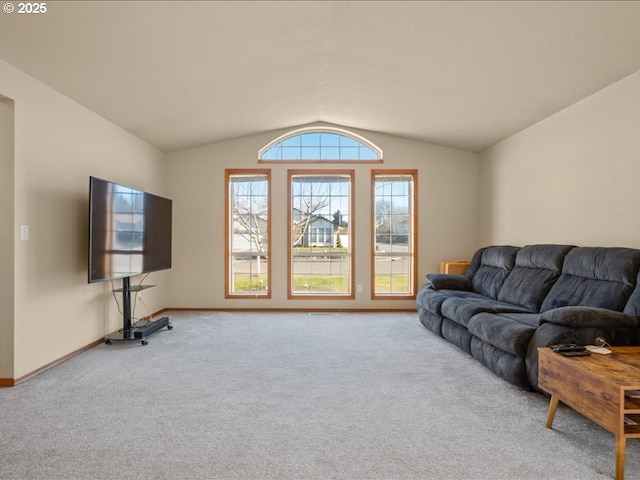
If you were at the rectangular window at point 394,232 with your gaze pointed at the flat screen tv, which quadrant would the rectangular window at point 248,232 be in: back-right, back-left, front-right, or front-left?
front-right

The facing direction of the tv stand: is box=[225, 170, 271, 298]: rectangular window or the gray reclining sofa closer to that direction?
the gray reclining sofa

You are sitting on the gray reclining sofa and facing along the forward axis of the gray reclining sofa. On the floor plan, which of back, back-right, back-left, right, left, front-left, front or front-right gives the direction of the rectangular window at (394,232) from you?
right

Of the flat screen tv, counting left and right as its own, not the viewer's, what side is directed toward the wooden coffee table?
front

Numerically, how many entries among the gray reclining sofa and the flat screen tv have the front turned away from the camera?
0

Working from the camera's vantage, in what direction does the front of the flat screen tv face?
facing the viewer and to the right of the viewer

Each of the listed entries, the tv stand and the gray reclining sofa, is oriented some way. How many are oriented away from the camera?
0

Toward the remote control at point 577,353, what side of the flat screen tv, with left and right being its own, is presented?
front

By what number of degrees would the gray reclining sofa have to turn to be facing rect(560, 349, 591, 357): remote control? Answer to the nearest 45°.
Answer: approximately 45° to its left

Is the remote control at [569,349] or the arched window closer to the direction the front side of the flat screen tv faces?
the remote control

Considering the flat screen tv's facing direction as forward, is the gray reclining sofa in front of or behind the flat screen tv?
in front

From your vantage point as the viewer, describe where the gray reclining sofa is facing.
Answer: facing the viewer and to the left of the viewer

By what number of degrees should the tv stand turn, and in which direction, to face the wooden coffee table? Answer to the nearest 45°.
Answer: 0° — it already faces it

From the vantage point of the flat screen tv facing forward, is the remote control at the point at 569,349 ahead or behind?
ahead

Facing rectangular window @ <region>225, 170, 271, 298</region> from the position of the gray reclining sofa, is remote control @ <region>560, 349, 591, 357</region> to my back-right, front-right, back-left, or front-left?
back-left
